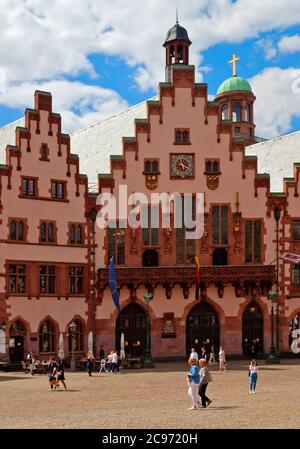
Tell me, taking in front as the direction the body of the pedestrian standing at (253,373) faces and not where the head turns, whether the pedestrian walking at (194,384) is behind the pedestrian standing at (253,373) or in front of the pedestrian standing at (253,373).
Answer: in front

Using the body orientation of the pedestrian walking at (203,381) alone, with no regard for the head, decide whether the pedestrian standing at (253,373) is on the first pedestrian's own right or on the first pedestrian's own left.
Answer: on the first pedestrian's own right

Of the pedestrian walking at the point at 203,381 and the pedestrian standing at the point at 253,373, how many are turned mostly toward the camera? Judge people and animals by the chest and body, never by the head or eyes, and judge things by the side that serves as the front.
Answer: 1

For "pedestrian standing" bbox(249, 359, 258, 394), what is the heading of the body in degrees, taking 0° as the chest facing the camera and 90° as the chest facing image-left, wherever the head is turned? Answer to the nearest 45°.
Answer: approximately 0°
